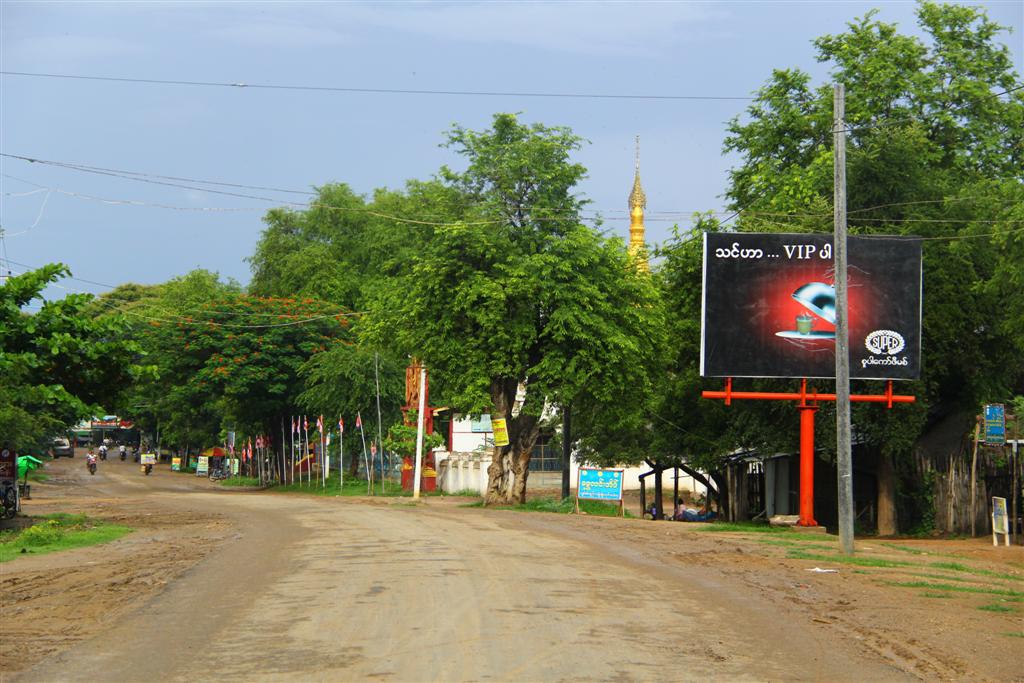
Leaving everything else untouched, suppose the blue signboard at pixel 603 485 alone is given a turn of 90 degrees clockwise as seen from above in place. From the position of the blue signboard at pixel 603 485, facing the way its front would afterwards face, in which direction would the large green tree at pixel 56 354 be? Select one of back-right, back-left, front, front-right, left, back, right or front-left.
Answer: front-left

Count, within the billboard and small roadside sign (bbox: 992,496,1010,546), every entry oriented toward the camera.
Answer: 2

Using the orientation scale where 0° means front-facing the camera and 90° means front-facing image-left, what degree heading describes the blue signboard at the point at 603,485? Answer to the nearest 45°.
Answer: approximately 0°

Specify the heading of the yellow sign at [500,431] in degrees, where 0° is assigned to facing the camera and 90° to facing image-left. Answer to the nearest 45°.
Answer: approximately 0°
